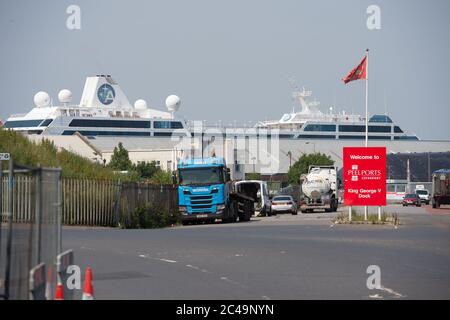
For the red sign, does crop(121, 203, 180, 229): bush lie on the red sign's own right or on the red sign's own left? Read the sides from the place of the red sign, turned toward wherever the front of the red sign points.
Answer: on the red sign's own right

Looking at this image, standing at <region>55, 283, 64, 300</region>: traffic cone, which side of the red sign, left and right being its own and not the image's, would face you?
front

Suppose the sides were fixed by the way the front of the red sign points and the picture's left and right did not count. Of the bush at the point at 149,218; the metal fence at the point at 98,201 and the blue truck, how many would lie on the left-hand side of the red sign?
0

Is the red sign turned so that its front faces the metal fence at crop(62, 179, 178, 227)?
no

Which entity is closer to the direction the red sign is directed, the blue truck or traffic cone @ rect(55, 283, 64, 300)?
the traffic cone

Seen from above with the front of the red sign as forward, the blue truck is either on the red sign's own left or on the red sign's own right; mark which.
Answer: on the red sign's own right

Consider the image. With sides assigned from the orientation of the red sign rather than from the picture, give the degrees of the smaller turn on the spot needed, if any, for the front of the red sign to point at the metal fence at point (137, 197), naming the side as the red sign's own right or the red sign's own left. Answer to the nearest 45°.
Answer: approximately 90° to the red sign's own right

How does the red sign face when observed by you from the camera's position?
facing the viewer

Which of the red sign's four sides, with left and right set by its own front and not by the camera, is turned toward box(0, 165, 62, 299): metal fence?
front
